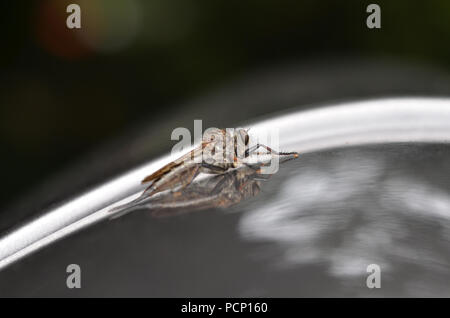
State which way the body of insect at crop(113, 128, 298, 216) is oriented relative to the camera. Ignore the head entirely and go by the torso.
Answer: to the viewer's right
